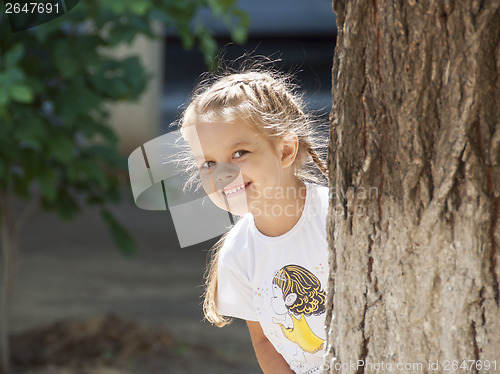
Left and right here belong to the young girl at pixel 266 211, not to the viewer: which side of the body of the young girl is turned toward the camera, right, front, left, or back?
front

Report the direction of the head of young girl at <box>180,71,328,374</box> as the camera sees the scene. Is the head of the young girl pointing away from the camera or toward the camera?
toward the camera

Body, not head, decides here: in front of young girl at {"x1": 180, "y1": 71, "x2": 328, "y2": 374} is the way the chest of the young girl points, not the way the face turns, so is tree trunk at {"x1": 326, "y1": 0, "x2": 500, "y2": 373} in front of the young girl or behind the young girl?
in front
